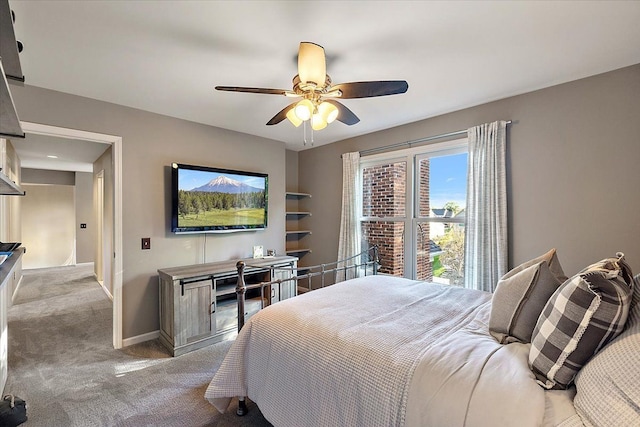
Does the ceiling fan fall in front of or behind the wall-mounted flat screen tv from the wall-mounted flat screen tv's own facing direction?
in front

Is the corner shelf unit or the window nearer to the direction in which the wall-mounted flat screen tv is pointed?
the window

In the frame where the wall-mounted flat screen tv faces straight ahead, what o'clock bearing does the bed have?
The bed is roughly at 1 o'clock from the wall-mounted flat screen tv.

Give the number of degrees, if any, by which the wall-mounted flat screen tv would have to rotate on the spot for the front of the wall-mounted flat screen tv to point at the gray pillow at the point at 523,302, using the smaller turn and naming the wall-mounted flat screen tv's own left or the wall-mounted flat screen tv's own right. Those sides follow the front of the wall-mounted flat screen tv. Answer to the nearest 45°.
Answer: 0° — it already faces it

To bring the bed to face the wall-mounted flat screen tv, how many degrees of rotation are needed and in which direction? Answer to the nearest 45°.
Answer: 0° — it already faces it

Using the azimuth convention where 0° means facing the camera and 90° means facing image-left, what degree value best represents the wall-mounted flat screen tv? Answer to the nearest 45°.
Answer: approximately 315°

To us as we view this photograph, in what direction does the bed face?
facing away from the viewer and to the left of the viewer

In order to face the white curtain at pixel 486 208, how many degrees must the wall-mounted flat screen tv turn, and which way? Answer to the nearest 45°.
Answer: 0° — it already faces it
